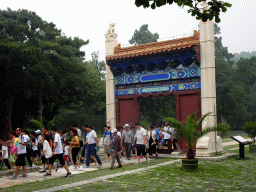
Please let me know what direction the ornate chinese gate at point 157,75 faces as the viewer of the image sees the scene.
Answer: facing the viewer and to the left of the viewer

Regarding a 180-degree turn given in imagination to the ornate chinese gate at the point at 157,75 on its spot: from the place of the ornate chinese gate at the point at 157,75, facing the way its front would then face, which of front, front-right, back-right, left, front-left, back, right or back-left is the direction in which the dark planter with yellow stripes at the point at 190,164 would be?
back-right

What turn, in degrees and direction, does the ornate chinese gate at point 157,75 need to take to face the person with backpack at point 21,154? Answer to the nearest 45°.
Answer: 0° — it already faces them
